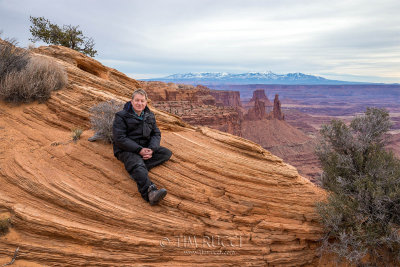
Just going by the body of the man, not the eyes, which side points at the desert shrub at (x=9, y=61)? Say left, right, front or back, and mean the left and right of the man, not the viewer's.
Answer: back

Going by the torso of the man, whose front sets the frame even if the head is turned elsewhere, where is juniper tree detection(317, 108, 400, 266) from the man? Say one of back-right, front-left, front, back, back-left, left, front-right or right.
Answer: front-left

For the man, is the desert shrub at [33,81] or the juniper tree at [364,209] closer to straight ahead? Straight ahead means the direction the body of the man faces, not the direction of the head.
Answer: the juniper tree

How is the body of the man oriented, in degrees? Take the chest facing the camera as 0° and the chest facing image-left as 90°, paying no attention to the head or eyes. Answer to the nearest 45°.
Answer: approximately 315°

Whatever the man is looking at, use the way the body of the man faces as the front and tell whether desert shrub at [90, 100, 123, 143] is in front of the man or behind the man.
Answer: behind

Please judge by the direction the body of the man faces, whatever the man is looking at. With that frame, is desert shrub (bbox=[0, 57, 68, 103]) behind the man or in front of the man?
behind

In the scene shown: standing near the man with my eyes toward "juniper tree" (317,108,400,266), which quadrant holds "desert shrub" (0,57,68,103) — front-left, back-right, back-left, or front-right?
back-left
